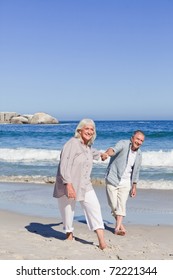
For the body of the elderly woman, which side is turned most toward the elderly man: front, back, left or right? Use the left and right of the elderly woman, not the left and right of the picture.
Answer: left

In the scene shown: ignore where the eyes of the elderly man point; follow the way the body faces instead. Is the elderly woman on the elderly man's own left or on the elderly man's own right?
on the elderly man's own right
